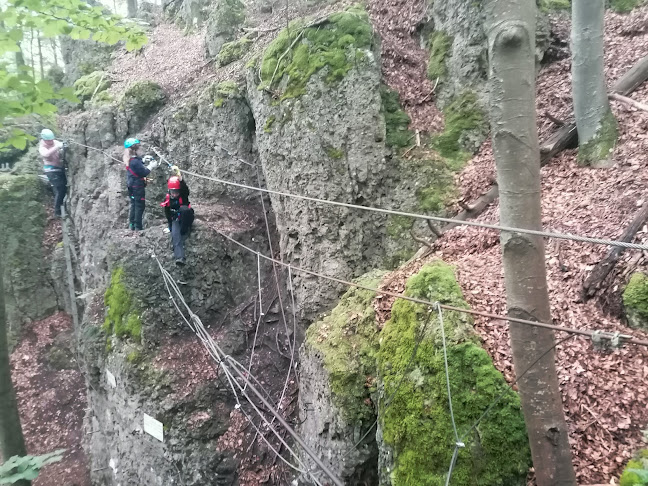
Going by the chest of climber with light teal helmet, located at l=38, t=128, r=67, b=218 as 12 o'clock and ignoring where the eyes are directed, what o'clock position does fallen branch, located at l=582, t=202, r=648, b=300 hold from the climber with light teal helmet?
The fallen branch is roughly at 1 o'clock from the climber with light teal helmet.

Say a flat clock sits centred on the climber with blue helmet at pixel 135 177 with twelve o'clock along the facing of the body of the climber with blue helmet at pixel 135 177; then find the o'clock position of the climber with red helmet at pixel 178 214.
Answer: the climber with red helmet at pixel 178 214 is roughly at 2 o'clock from the climber with blue helmet at pixel 135 177.

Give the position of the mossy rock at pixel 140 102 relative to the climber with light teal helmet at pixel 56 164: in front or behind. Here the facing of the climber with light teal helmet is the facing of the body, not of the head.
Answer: in front

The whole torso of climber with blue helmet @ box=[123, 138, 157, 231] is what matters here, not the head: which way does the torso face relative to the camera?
to the viewer's right

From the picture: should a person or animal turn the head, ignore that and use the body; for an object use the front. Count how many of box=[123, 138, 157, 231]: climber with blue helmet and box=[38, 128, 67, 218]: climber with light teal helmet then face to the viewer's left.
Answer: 0

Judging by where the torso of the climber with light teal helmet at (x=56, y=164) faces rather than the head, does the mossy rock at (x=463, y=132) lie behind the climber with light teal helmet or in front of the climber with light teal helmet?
in front

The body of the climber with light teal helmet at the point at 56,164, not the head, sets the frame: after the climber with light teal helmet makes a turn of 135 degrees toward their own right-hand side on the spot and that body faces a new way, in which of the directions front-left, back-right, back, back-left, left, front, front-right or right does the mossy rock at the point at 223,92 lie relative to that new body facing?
back-left
